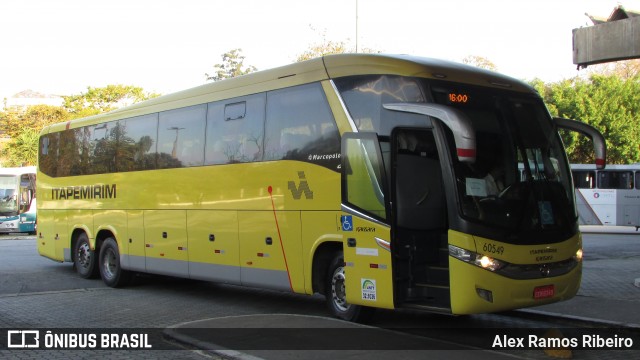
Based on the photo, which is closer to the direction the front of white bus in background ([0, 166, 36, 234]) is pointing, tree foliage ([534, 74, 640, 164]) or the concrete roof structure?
the concrete roof structure

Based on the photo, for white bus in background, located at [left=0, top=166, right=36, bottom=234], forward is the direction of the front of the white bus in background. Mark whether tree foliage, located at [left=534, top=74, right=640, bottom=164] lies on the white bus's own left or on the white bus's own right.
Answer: on the white bus's own left

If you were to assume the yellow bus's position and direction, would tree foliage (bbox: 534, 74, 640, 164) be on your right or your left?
on your left

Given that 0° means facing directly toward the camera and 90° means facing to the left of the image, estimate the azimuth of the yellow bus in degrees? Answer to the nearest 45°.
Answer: approximately 315°

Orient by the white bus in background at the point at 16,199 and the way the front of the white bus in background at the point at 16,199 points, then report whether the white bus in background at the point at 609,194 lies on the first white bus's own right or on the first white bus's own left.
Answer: on the first white bus's own left
